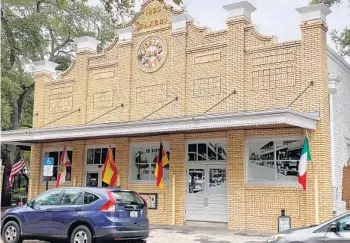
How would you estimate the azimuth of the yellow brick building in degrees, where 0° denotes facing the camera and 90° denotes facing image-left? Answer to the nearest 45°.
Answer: approximately 45°

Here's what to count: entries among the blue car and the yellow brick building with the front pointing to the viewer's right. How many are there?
0

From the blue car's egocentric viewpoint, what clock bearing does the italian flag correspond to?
The italian flag is roughly at 4 o'clock from the blue car.

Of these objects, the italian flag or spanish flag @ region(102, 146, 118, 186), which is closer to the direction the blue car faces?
the spanish flag

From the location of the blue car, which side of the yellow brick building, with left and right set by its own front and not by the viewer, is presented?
front

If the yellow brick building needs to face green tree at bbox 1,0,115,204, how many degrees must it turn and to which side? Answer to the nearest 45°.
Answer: approximately 90° to its right

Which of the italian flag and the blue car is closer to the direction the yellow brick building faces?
the blue car

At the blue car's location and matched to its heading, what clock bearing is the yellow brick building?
The yellow brick building is roughly at 3 o'clock from the blue car.

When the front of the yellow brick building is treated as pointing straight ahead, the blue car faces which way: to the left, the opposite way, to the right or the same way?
to the right

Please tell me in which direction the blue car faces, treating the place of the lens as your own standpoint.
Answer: facing away from the viewer and to the left of the viewer

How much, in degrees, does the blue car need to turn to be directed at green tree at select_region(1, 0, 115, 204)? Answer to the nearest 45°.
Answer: approximately 45° to its right
